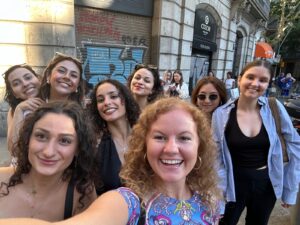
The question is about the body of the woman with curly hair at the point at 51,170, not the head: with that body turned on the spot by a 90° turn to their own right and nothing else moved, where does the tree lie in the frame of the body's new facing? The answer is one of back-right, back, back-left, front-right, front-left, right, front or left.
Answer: back-right

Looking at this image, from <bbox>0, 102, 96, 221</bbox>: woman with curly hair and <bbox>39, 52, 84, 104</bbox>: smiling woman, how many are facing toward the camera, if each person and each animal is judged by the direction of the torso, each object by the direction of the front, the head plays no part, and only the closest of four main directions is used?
2

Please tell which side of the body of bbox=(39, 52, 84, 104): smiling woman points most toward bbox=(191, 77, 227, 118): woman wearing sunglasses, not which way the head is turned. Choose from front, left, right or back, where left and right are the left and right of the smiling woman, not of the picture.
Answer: left

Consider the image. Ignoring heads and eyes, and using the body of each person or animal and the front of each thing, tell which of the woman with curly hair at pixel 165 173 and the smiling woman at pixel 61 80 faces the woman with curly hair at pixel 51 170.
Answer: the smiling woman

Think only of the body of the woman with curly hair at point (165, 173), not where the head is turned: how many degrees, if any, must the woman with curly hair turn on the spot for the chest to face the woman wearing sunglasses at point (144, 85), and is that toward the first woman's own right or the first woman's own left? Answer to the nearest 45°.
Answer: approximately 180°

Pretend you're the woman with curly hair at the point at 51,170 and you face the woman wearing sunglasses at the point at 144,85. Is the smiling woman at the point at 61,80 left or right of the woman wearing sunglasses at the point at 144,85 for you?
left

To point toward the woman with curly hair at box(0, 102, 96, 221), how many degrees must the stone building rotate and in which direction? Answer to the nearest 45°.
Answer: approximately 45° to its right
